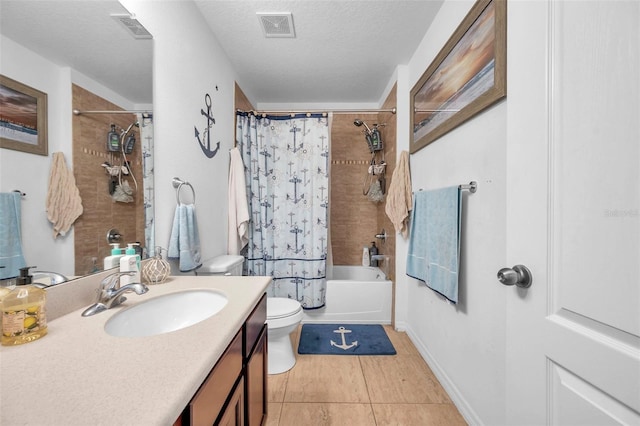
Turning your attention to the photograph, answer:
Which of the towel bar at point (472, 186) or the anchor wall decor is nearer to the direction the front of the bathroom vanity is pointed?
the towel bar

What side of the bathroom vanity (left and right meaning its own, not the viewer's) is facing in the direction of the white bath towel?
left

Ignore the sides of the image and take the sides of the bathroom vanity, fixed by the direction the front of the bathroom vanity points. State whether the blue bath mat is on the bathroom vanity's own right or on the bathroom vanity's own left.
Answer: on the bathroom vanity's own left

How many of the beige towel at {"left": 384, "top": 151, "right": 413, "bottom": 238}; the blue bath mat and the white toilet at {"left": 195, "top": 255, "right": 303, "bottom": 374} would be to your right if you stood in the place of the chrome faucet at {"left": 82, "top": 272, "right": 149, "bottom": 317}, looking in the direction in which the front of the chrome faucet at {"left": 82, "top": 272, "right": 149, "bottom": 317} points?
0

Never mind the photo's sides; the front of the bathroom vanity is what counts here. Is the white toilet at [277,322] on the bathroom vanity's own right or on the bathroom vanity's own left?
on the bathroom vanity's own left

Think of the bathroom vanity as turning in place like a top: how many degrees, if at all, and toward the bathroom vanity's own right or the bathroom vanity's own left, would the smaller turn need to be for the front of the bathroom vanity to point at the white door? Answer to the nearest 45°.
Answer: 0° — it already faces it

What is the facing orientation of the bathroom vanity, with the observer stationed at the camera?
facing the viewer and to the right of the viewer
